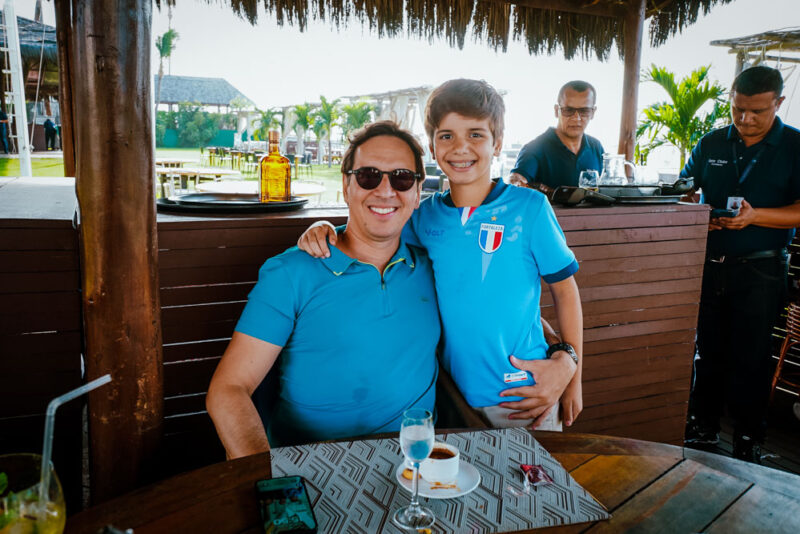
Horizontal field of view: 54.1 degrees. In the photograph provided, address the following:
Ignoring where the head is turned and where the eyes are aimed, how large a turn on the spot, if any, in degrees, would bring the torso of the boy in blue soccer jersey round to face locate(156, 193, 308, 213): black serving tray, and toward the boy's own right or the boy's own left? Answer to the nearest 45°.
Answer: approximately 90° to the boy's own right

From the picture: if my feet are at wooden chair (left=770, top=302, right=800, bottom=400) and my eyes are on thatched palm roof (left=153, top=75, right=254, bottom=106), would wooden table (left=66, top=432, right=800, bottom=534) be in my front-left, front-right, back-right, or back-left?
back-left

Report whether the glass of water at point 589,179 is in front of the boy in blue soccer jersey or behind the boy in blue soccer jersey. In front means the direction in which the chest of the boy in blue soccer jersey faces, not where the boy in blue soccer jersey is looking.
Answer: behind

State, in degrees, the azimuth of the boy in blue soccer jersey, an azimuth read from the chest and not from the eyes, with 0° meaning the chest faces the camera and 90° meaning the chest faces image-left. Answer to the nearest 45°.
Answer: approximately 0°

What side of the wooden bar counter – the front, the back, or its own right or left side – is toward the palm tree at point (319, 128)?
back

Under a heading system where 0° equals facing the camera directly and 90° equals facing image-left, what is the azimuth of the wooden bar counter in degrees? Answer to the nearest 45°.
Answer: approximately 0°
